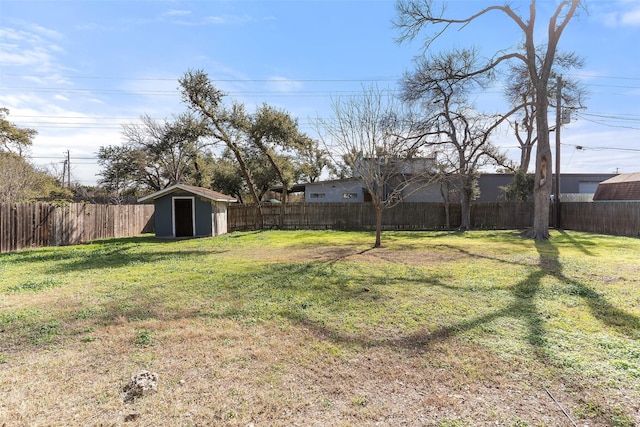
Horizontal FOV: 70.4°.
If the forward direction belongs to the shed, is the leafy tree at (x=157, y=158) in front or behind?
behind

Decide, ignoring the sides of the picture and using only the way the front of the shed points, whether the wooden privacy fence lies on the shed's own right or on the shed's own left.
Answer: on the shed's own right

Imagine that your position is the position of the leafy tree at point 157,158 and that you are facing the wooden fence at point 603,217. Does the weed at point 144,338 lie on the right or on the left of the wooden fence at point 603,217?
right

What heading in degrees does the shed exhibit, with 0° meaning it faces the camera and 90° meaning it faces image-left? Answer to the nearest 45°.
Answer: approximately 0°

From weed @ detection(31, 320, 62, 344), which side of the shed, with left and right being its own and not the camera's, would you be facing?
front

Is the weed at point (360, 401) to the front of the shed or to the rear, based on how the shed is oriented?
to the front

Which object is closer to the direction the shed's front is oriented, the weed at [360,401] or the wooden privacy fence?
the weed

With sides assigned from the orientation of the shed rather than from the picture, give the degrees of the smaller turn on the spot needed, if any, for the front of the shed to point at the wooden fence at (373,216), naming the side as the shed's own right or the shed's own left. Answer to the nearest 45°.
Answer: approximately 90° to the shed's own left

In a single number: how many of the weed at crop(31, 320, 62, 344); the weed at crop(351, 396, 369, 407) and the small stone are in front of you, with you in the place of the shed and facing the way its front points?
3

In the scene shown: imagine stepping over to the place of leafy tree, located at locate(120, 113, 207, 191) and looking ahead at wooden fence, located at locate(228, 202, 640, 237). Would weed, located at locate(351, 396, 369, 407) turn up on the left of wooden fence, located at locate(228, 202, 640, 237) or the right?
right

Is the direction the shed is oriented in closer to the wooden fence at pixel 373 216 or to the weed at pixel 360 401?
the weed

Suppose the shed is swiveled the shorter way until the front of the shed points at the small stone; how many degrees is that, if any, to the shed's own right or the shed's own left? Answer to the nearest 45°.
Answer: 0° — it already faces it

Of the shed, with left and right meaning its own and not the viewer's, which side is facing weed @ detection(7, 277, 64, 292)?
front
